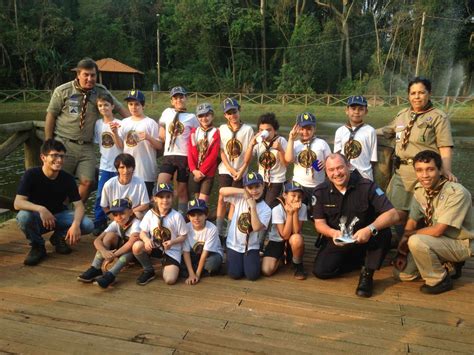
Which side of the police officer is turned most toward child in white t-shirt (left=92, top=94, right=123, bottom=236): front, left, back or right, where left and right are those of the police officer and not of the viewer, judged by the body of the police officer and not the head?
right

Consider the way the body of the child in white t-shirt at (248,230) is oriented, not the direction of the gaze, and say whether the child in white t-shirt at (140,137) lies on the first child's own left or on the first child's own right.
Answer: on the first child's own right

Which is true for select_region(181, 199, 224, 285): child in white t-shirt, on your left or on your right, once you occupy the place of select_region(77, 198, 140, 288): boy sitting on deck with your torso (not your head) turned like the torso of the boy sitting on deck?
on your left

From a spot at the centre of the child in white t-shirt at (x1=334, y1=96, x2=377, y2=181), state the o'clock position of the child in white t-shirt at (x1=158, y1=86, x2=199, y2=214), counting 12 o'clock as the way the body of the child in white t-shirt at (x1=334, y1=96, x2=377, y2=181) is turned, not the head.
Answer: the child in white t-shirt at (x1=158, y1=86, x2=199, y2=214) is roughly at 3 o'clock from the child in white t-shirt at (x1=334, y1=96, x2=377, y2=181).

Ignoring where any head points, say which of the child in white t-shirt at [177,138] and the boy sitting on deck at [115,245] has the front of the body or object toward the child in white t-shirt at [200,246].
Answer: the child in white t-shirt at [177,138]

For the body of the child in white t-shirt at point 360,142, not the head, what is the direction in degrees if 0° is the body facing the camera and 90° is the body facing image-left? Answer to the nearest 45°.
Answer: approximately 0°
